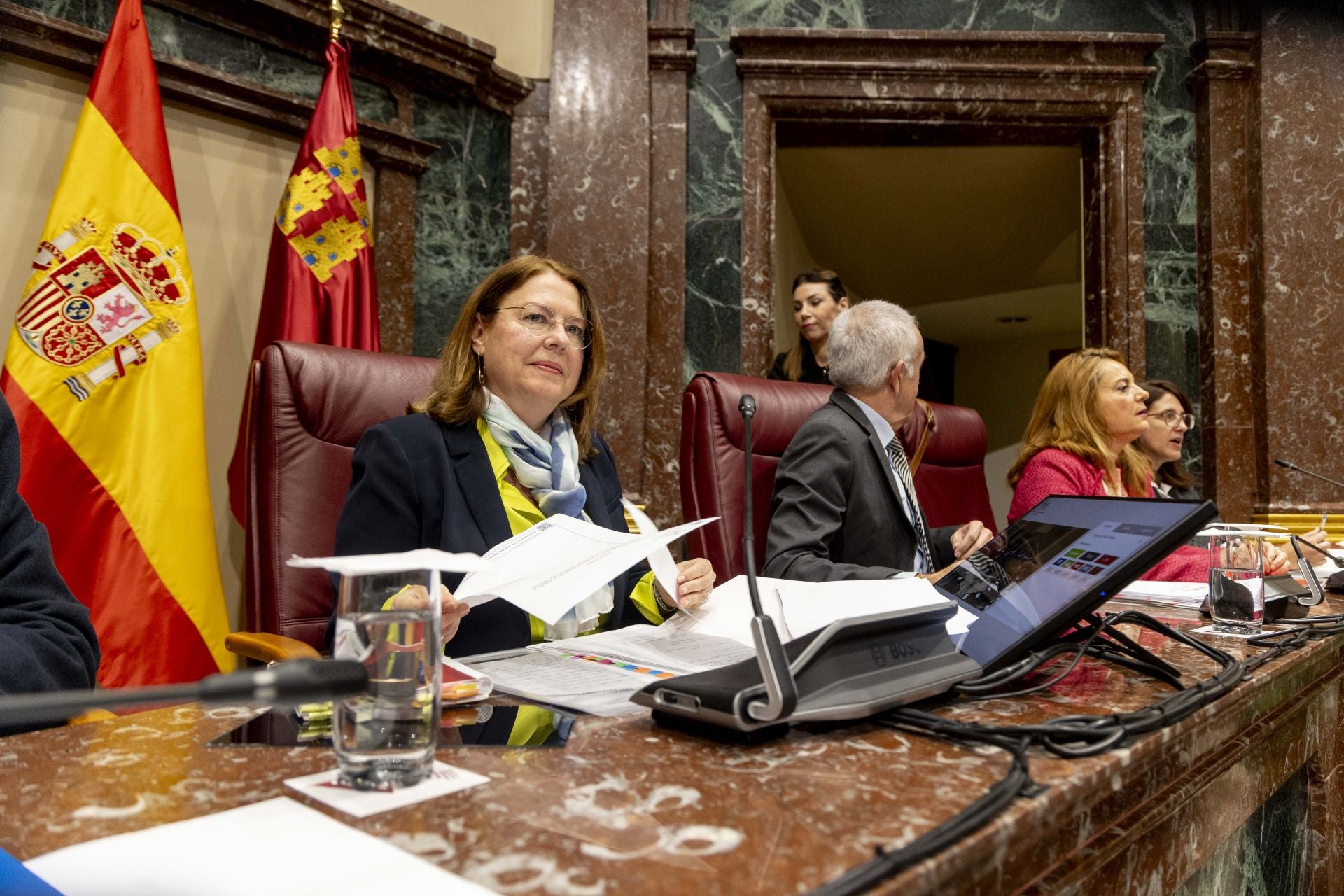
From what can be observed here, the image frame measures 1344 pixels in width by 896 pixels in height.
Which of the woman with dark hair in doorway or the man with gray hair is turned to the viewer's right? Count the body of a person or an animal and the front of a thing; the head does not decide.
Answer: the man with gray hair

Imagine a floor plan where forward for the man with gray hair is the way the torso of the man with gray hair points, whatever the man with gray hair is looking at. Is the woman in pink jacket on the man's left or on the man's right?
on the man's left

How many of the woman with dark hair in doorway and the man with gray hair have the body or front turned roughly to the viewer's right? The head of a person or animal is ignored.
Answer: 1

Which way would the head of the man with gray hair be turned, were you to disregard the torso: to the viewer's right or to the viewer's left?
to the viewer's right

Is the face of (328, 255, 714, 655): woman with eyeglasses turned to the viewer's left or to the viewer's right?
to the viewer's right

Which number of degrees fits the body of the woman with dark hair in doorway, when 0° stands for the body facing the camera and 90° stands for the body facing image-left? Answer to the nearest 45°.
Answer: approximately 45°

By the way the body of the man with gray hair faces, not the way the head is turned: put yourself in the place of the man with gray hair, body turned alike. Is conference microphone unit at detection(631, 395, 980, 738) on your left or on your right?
on your right

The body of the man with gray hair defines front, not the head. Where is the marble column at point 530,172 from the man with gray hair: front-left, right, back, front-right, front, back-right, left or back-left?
back-left

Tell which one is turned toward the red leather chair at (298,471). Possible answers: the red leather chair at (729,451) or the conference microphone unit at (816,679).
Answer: the conference microphone unit

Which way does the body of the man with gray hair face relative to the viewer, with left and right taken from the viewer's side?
facing to the right of the viewer
